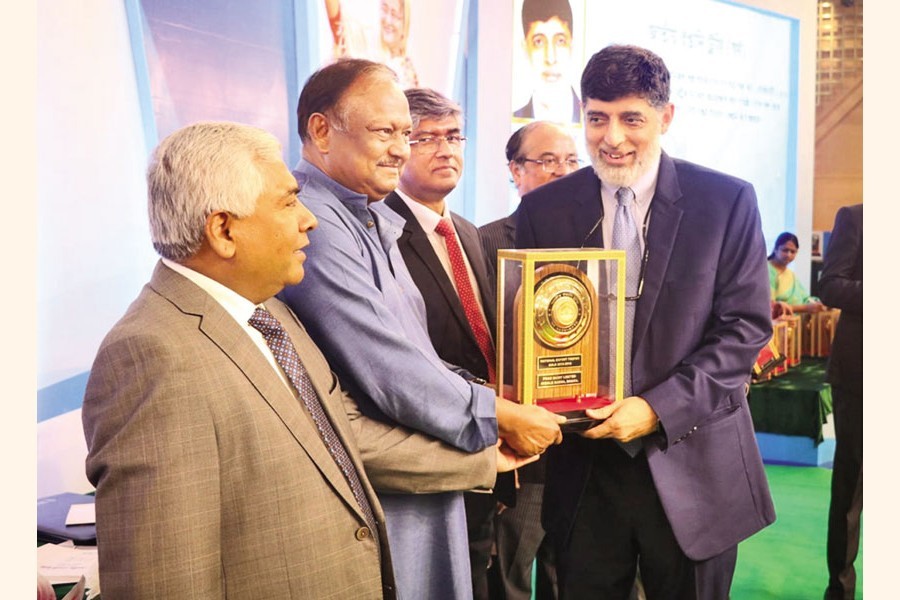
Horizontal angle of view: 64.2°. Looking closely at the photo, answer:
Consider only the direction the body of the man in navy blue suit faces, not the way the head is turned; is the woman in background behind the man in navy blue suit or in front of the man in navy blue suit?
behind

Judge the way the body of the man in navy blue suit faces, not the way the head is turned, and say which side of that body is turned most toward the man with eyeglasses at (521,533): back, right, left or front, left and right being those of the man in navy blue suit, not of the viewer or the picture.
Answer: right

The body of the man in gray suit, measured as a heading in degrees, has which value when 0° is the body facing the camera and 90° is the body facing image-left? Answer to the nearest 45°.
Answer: approximately 315°

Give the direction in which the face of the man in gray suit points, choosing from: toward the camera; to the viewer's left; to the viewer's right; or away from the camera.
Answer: to the viewer's right

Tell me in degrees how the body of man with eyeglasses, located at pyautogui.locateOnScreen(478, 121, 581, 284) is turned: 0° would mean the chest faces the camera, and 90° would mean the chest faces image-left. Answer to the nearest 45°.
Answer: approximately 315°

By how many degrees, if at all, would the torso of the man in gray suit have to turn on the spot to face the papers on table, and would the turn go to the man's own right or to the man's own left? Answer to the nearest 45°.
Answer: approximately 180°

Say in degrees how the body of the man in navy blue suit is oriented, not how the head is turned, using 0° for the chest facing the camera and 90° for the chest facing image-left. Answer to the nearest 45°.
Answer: approximately 45°

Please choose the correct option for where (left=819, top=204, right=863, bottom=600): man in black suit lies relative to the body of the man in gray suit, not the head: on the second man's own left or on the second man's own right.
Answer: on the second man's own left
